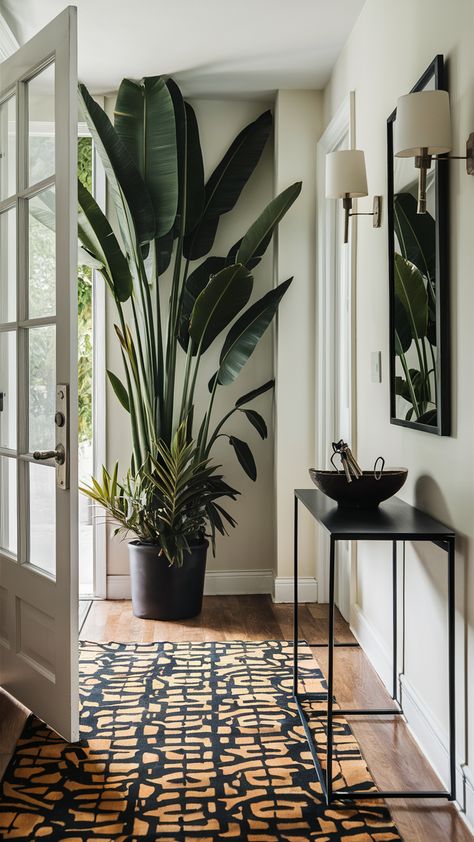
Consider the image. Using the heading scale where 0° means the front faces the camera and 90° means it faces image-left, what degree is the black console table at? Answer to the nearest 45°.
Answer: approximately 90°

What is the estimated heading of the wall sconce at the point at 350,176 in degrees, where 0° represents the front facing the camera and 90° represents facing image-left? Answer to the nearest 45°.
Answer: approximately 90°

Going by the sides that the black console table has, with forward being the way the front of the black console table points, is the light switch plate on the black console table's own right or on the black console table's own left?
on the black console table's own right

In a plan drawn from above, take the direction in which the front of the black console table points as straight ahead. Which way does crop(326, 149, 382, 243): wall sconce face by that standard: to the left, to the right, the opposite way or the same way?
the same way

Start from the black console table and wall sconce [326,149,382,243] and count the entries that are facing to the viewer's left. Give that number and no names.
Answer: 2

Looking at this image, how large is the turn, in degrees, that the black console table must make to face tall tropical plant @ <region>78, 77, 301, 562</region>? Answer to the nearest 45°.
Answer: approximately 45° to its right

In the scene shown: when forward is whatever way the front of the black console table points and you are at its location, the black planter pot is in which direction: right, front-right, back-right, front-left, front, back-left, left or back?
front-right
